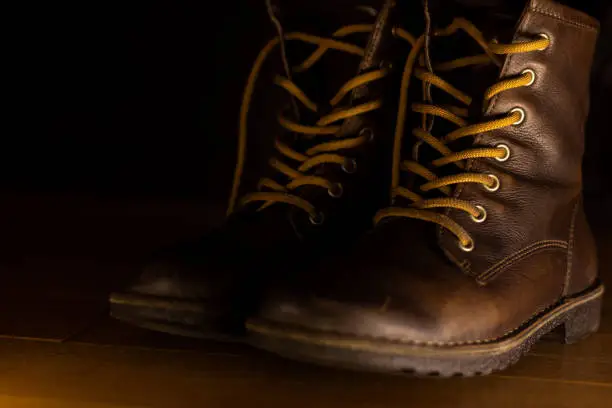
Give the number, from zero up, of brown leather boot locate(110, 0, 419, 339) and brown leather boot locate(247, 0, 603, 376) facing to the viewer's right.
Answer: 0

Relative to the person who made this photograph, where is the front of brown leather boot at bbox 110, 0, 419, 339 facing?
facing the viewer and to the left of the viewer
